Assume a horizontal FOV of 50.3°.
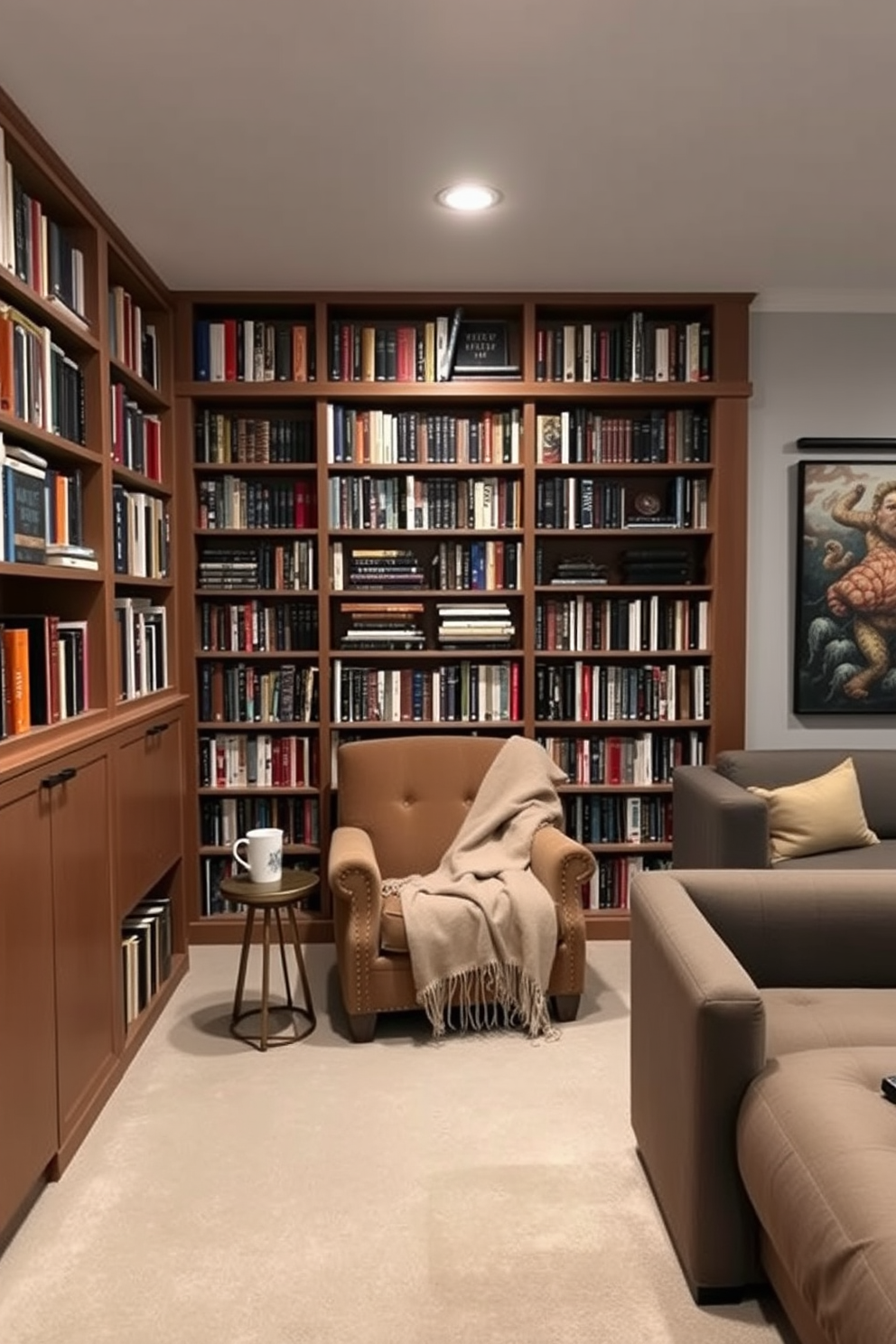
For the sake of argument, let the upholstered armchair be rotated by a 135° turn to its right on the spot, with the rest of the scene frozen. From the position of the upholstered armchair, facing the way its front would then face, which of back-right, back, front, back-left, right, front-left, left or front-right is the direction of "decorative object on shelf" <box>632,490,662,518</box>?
right

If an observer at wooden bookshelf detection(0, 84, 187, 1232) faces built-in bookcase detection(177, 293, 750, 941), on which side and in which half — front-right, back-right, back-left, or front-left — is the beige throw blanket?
front-right

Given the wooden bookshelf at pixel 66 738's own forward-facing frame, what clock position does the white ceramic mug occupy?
The white ceramic mug is roughly at 11 o'clock from the wooden bookshelf.

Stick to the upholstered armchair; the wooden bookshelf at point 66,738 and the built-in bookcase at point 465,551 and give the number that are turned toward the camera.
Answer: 2

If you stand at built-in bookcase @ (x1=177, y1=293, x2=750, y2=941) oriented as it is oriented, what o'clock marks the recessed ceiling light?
The recessed ceiling light is roughly at 12 o'clock from the built-in bookcase.

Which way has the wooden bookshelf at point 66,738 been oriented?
to the viewer's right

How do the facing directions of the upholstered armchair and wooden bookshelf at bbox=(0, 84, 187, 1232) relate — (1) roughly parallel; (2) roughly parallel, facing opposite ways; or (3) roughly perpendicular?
roughly perpendicular

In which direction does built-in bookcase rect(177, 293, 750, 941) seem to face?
toward the camera

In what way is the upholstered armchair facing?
toward the camera

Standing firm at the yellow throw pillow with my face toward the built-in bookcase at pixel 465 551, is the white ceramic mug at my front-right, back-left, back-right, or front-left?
front-left

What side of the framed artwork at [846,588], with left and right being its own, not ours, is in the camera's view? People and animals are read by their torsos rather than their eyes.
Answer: front
